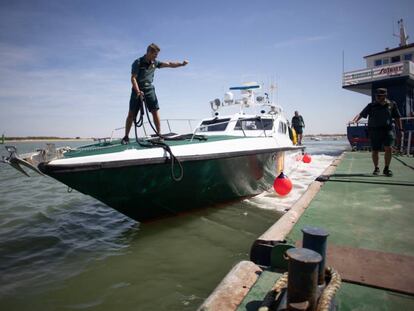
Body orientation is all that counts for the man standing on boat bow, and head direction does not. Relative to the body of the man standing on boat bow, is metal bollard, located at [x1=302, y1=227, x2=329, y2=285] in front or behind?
in front

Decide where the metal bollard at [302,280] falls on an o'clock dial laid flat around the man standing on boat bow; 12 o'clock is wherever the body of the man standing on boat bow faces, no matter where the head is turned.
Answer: The metal bollard is roughly at 1 o'clock from the man standing on boat bow.

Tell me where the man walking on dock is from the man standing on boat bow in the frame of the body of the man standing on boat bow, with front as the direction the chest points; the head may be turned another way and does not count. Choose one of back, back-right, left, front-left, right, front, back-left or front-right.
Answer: front-left

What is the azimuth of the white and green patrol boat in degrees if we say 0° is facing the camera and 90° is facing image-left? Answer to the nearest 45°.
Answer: approximately 45°

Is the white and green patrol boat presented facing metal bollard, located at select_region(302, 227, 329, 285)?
no

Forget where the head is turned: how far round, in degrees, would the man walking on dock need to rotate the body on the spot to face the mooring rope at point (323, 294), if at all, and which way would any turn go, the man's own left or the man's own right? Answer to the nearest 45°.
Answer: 0° — they already face it

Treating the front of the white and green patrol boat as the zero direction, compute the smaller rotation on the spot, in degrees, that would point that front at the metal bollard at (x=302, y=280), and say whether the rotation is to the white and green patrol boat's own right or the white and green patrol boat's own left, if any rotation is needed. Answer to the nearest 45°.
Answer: approximately 45° to the white and green patrol boat's own left

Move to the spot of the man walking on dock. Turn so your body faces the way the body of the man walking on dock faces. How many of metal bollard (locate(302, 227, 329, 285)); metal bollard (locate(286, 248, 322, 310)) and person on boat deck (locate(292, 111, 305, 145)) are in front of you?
2

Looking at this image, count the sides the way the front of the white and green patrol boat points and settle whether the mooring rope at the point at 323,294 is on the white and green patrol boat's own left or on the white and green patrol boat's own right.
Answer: on the white and green patrol boat's own left

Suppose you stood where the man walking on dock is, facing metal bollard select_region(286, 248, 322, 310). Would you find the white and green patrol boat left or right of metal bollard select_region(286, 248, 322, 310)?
right

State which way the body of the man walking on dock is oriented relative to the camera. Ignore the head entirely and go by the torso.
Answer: toward the camera

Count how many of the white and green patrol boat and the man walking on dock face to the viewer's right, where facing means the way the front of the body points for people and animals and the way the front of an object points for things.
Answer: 0

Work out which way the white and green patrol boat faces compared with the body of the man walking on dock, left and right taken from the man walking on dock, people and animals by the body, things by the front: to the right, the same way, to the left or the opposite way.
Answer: the same way

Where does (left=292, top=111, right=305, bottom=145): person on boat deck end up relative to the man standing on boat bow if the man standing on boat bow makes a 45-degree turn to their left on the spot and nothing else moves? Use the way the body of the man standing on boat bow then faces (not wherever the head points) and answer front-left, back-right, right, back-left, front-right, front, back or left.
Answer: front-left

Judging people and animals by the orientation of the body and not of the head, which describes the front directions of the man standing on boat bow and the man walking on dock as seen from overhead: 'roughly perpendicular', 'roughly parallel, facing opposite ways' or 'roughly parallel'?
roughly perpendicular

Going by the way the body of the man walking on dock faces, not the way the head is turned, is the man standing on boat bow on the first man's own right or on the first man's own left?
on the first man's own right

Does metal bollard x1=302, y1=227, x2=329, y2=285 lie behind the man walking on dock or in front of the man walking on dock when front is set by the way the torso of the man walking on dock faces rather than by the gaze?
in front

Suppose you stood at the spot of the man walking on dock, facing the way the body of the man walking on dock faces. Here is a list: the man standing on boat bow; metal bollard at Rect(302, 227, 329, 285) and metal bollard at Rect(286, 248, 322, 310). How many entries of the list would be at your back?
0

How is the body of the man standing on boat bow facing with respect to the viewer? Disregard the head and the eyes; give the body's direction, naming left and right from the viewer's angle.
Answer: facing the viewer and to the right of the viewer

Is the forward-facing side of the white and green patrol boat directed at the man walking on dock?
no
